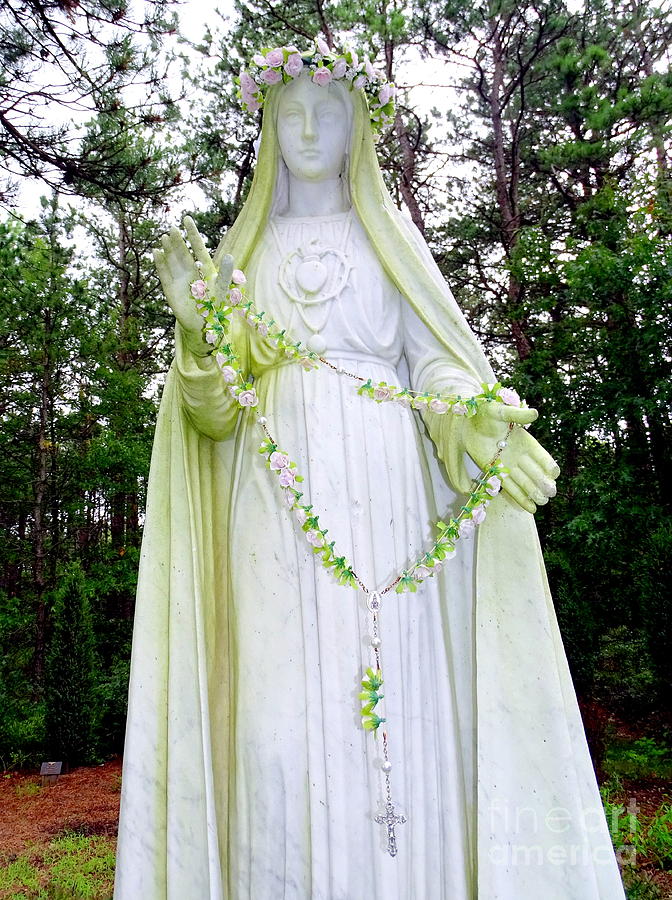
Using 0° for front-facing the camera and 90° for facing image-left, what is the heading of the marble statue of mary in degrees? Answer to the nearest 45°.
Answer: approximately 0°

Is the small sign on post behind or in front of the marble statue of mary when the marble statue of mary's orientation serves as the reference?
behind

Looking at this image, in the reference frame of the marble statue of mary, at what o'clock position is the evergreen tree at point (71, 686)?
The evergreen tree is roughly at 5 o'clock from the marble statue of mary.
